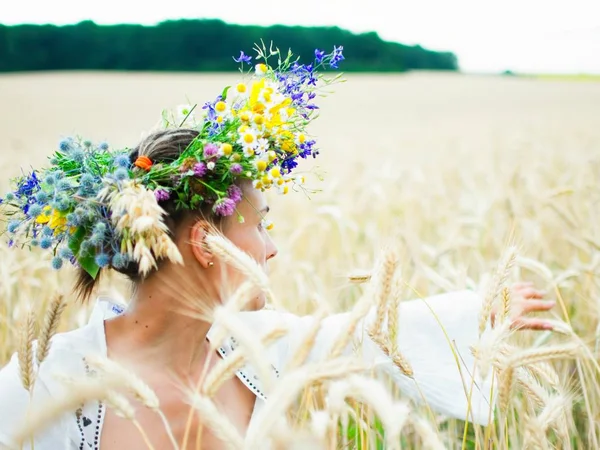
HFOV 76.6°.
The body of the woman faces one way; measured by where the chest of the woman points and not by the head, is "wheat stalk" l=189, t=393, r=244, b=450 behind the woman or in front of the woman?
in front

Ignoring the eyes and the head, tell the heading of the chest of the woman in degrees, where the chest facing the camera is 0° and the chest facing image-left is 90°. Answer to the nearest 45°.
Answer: approximately 315°

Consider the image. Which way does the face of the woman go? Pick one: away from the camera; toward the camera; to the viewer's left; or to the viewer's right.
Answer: to the viewer's right

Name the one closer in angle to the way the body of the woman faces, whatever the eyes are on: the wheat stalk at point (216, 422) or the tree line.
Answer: the wheat stalk

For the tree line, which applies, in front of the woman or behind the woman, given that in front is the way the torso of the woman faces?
behind
